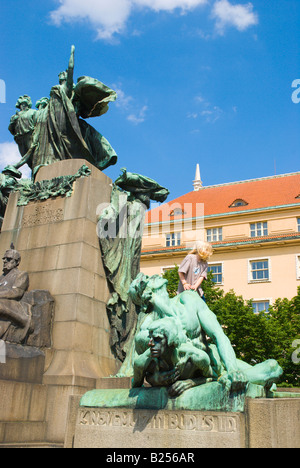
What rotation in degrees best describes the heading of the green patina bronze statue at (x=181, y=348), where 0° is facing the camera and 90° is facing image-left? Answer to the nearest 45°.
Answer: approximately 45°

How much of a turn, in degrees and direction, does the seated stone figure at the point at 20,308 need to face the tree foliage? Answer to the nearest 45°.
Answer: approximately 180°

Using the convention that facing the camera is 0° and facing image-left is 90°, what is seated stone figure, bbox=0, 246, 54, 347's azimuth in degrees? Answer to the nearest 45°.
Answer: approximately 45°

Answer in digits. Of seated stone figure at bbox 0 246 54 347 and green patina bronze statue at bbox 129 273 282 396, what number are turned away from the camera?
0

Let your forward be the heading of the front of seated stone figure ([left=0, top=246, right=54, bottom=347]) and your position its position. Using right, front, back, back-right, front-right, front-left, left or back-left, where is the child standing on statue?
left

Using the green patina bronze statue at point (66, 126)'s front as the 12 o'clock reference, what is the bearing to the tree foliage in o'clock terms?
The tree foliage is roughly at 6 o'clock from the green patina bronze statue.
